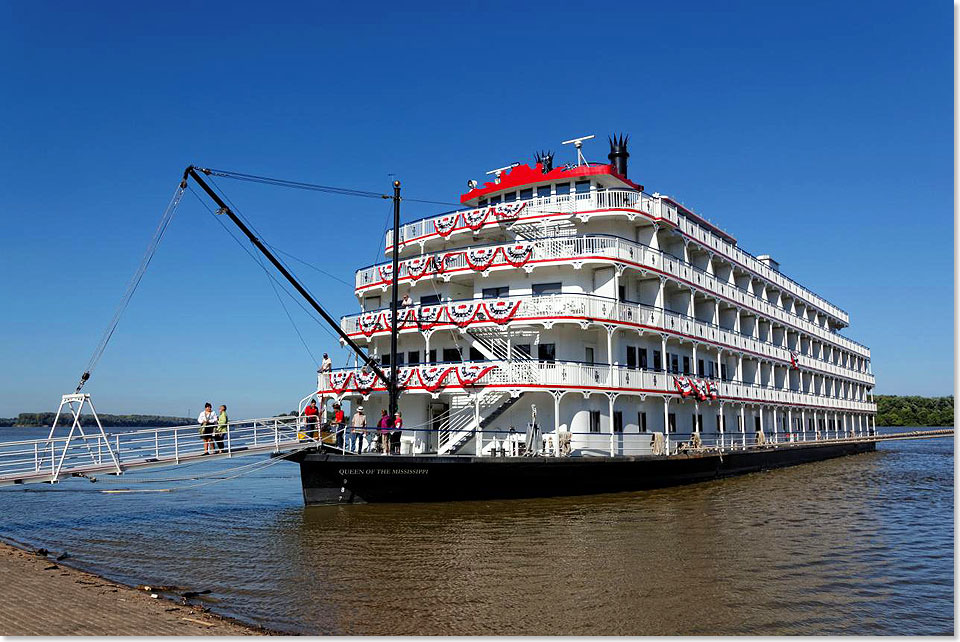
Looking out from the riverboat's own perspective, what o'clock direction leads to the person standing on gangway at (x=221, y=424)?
The person standing on gangway is roughly at 12 o'clock from the riverboat.

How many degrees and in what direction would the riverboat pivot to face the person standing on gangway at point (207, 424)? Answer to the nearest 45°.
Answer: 0° — it already faces them

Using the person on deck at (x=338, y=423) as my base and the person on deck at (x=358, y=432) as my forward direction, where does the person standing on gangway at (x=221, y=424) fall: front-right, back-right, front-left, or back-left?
back-right
